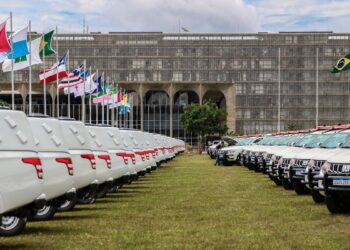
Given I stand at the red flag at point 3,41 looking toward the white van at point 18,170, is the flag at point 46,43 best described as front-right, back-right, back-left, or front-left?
back-left

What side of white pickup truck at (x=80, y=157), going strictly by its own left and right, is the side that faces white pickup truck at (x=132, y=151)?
right
